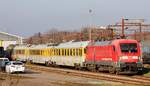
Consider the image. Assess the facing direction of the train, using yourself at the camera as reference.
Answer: facing the viewer and to the right of the viewer

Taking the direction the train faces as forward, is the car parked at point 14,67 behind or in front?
behind
